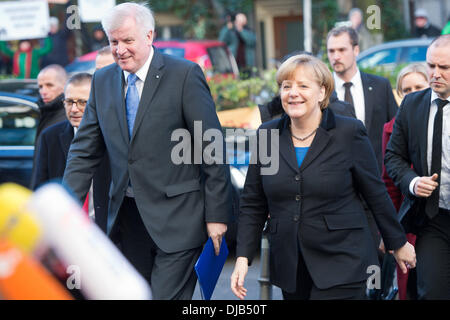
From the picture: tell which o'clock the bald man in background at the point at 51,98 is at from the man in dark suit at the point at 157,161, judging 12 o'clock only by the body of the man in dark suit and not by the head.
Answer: The bald man in background is roughly at 4 o'clock from the man in dark suit.

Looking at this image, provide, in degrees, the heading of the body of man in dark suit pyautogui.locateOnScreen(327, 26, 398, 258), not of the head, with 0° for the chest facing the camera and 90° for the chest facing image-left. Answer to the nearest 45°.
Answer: approximately 45°

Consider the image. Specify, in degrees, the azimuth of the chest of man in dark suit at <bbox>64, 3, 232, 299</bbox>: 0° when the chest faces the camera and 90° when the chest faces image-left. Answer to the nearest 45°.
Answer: approximately 45°

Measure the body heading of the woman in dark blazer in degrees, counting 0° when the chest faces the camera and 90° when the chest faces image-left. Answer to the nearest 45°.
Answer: approximately 45°

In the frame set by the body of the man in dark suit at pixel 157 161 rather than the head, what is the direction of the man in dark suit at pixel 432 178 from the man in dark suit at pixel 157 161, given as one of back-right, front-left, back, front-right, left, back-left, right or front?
back-left

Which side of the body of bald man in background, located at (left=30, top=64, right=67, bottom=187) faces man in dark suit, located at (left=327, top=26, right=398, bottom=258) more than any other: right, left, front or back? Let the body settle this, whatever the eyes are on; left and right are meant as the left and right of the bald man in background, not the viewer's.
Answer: left

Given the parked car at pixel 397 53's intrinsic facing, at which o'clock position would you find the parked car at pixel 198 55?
the parked car at pixel 198 55 is roughly at 12 o'clock from the parked car at pixel 397 53.

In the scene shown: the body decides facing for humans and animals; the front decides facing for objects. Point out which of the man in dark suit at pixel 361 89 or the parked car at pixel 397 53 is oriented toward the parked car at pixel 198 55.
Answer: the parked car at pixel 397 53

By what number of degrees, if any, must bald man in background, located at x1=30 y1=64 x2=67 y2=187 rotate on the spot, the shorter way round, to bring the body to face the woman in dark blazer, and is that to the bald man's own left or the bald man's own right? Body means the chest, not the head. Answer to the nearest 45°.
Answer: approximately 45° to the bald man's own left

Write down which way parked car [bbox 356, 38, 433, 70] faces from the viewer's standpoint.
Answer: facing to the left of the viewer

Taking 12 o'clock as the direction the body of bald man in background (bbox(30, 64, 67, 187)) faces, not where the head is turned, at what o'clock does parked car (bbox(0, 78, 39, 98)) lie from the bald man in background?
The parked car is roughly at 4 o'clock from the bald man in background.

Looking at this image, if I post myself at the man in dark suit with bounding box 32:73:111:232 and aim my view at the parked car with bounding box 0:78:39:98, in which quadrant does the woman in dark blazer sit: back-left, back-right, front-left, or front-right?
back-right

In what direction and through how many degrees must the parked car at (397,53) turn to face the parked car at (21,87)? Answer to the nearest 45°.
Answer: approximately 45° to its left
